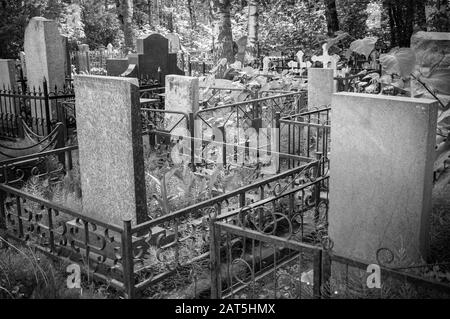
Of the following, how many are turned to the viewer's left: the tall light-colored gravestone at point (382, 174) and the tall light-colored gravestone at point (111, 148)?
0

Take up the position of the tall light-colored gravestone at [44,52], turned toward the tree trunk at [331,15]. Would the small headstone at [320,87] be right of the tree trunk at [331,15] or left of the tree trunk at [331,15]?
right

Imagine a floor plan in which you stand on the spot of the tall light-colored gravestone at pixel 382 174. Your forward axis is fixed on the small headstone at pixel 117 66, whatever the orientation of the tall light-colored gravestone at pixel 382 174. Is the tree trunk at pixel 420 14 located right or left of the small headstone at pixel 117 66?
right

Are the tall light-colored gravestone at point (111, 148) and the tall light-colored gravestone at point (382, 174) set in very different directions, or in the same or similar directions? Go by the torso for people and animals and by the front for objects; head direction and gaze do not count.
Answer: same or similar directions
